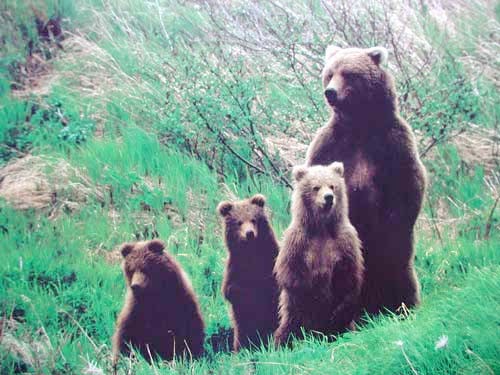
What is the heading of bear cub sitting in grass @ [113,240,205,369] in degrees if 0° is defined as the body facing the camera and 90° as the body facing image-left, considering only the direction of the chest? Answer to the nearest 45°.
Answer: approximately 45°

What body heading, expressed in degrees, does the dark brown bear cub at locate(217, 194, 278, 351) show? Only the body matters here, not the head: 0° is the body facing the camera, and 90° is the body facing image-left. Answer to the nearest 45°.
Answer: approximately 0°

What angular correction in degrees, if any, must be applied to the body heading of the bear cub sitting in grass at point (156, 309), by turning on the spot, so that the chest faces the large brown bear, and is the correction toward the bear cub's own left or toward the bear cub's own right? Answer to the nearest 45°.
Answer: approximately 135° to the bear cub's own left

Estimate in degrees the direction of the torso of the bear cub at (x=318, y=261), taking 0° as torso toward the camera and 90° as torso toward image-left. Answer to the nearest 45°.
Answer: approximately 0°

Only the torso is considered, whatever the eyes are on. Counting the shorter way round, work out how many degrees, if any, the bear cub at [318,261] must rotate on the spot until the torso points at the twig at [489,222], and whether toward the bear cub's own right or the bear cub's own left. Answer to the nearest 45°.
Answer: approximately 135° to the bear cub's own left

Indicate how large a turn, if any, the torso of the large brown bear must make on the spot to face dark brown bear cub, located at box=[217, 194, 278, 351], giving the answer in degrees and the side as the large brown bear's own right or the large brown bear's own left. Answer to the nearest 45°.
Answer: approximately 45° to the large brown bear's own right

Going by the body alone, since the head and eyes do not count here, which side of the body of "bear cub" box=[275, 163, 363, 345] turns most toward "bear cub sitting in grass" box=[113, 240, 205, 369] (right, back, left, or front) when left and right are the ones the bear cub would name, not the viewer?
right

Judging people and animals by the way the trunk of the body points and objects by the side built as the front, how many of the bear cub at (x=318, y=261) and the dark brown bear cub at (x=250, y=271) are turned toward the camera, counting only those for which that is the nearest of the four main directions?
2

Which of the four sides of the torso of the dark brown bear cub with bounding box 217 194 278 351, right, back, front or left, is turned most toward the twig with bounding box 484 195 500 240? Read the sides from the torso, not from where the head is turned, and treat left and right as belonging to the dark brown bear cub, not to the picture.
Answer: left
